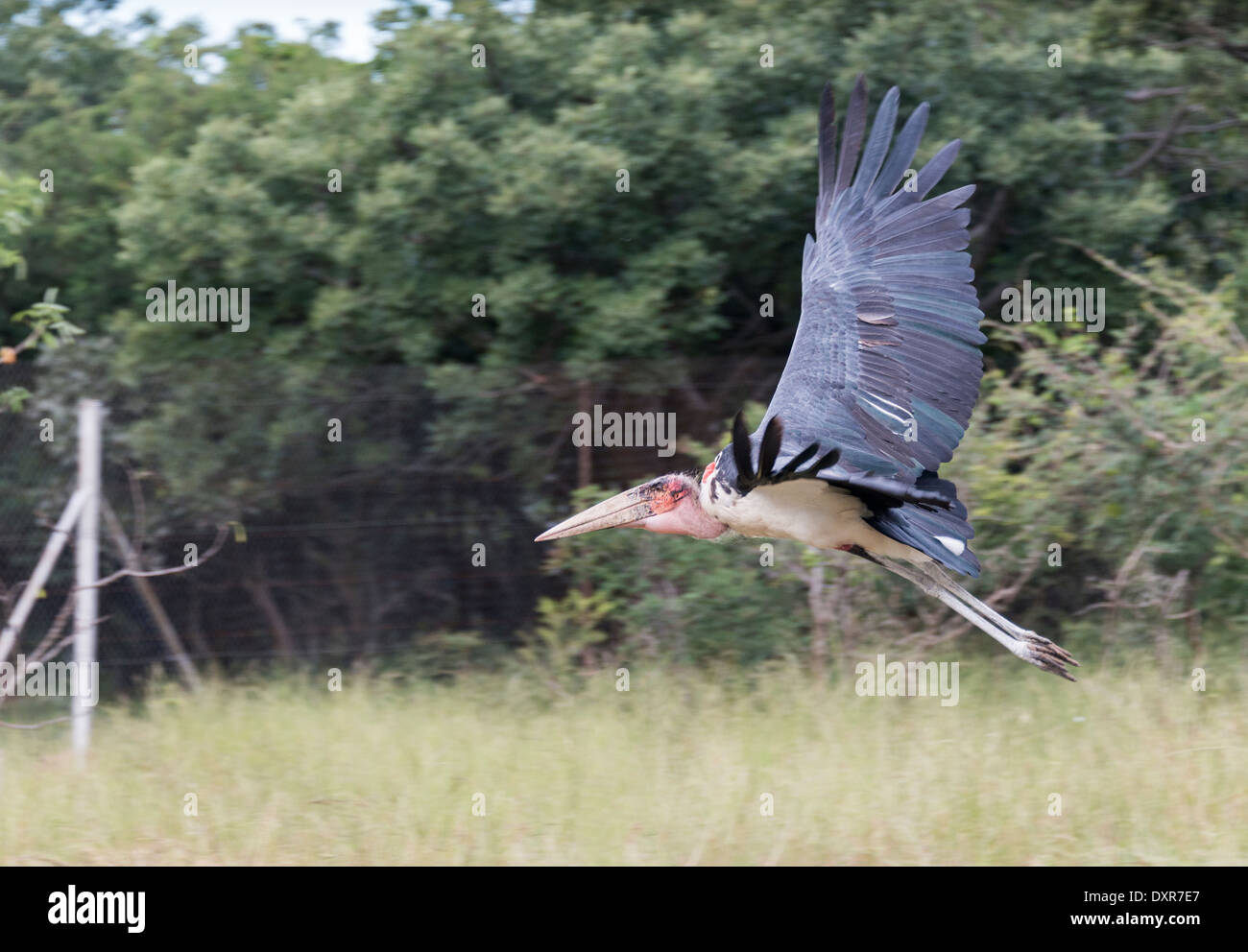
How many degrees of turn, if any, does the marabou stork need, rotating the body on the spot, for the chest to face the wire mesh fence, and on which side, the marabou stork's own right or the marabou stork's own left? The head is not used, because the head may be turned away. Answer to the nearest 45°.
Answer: approximately 45° to the marabou stork's own right

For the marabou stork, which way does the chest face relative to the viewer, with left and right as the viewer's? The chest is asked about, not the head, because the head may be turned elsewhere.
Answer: facing to the left of the viewer
